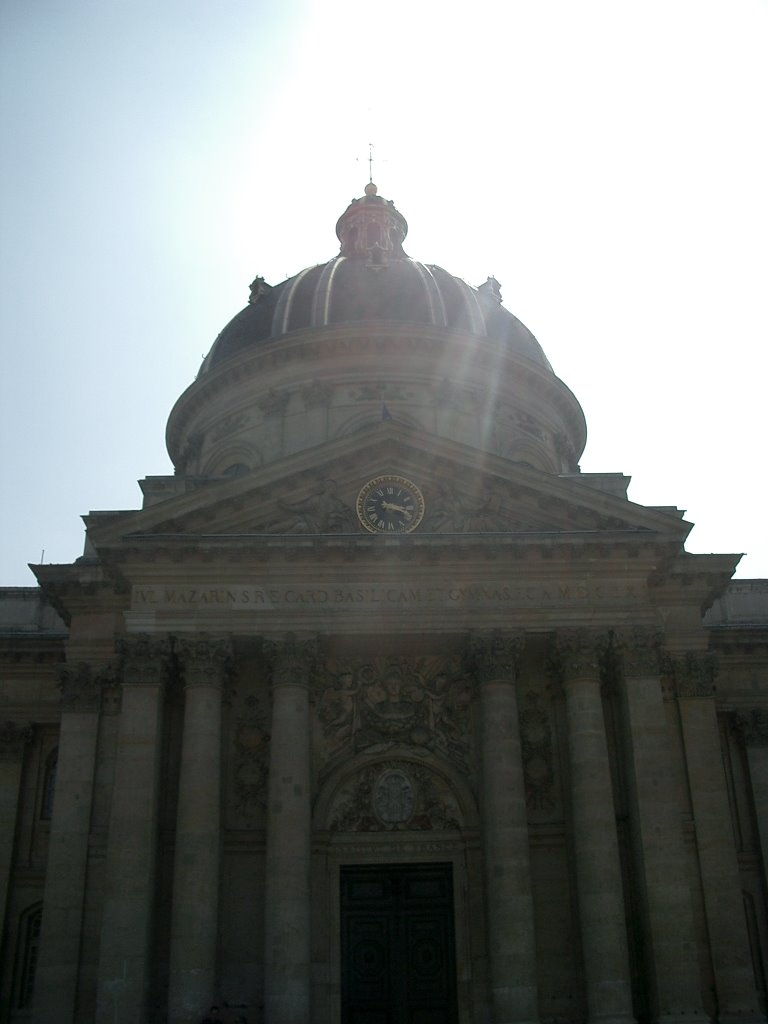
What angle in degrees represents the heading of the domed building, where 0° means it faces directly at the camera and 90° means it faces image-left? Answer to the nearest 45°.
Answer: approximately 0°
